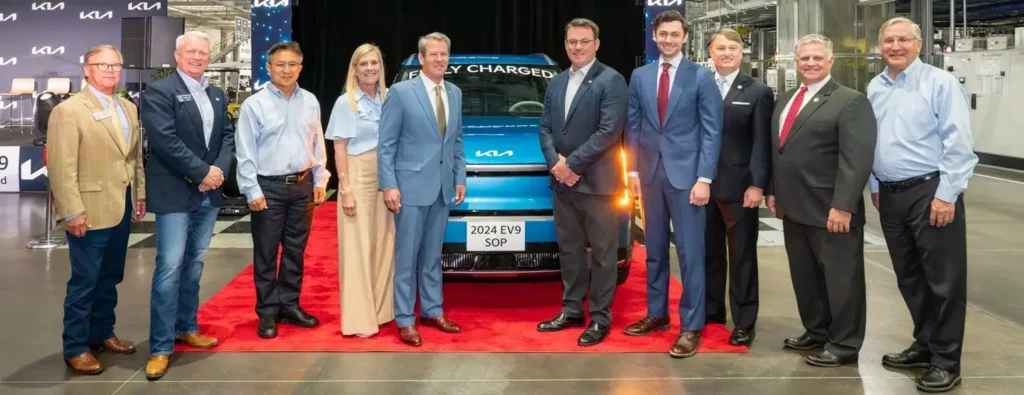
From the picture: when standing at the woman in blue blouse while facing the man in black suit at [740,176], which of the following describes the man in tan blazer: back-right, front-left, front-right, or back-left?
back-right

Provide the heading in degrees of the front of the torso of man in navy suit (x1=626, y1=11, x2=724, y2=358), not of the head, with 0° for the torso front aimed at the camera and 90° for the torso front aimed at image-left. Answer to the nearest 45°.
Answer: approximately 45°

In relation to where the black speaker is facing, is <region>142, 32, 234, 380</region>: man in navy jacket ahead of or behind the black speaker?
ahead

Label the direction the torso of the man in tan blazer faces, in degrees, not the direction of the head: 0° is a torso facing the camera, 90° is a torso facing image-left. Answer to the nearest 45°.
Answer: approximately 315°

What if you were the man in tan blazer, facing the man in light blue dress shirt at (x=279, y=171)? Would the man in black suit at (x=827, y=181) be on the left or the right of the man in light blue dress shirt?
right

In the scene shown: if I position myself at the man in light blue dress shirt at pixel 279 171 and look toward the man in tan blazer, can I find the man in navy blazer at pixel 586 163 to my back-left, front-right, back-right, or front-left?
back-left

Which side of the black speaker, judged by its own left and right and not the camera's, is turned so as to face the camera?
front

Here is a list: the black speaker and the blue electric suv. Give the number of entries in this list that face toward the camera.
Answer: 2

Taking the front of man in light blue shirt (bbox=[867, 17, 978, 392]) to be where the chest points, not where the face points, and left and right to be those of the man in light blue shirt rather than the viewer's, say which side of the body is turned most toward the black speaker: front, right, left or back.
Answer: right

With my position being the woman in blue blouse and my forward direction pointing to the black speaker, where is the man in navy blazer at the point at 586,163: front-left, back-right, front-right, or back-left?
back-right
